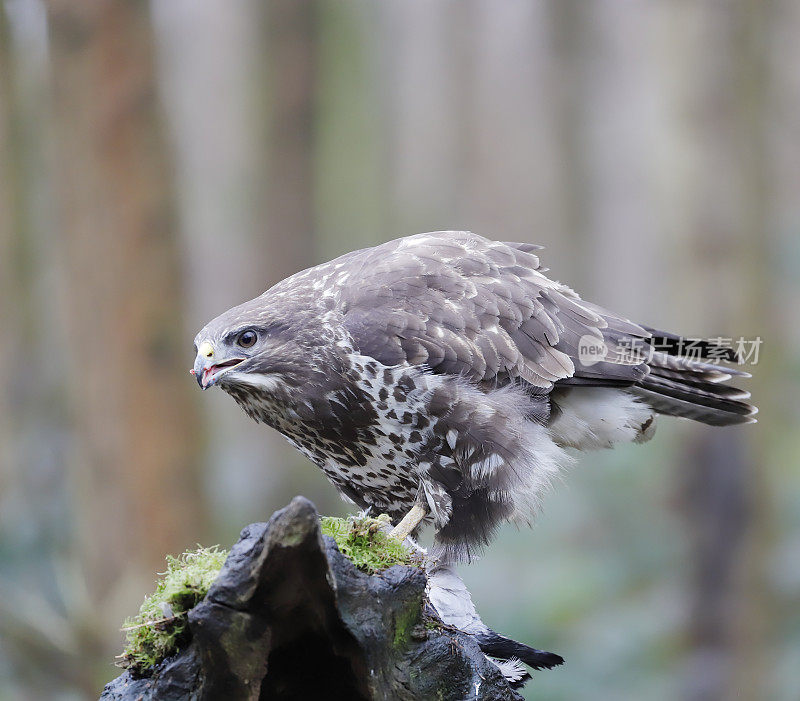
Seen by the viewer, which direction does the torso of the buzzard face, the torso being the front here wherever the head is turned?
to the viewer's left
